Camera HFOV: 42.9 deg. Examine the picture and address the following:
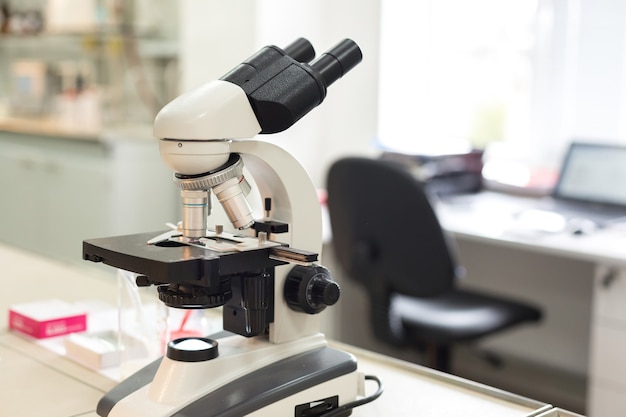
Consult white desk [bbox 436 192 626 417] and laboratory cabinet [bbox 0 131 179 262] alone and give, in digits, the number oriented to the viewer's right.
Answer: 0

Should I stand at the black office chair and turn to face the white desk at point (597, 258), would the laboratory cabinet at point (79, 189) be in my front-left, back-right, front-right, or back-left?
back-left

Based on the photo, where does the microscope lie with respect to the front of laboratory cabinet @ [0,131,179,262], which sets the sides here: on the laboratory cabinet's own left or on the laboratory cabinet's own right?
on the laboratory cabinet's own left

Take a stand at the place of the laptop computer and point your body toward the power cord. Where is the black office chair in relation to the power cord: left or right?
right

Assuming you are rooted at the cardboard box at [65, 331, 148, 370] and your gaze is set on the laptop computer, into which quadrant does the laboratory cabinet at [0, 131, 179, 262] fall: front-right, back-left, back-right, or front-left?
front-left

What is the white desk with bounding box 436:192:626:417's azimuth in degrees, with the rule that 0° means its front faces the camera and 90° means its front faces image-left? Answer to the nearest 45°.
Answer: approximately 45°

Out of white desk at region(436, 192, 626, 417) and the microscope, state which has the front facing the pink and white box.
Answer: the white desk

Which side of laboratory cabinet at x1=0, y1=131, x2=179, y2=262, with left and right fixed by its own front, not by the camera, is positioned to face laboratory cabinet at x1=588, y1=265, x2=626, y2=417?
left
